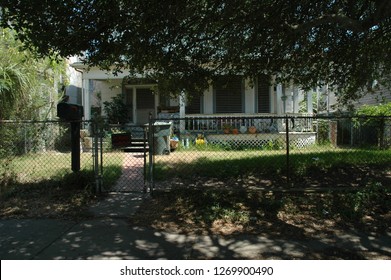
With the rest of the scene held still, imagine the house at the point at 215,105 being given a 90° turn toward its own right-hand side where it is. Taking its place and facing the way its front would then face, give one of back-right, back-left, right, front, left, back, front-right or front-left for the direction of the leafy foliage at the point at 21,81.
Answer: front-left

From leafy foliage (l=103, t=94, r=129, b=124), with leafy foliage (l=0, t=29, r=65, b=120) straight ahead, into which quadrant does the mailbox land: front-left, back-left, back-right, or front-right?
front-left

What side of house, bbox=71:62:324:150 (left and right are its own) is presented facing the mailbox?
front

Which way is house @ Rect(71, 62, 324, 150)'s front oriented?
toward the camera

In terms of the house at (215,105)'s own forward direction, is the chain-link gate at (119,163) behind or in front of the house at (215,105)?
in front

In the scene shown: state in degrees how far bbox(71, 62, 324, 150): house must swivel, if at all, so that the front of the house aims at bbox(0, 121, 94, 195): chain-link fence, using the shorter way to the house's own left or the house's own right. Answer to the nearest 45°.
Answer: approximately 45° to the house's own right

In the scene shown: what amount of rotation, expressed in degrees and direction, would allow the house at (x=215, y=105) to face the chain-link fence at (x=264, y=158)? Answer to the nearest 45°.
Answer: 0° — it already faces it

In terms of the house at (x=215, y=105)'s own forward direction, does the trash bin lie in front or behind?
in front
